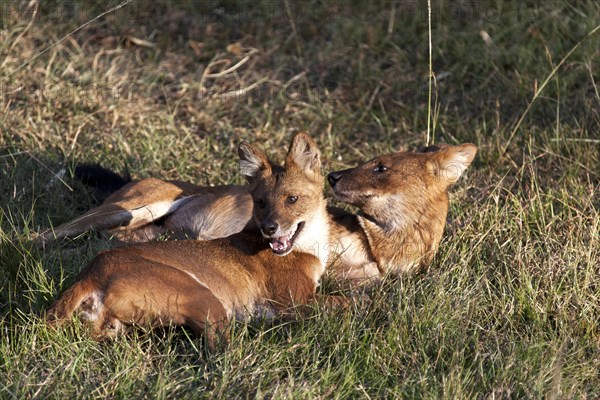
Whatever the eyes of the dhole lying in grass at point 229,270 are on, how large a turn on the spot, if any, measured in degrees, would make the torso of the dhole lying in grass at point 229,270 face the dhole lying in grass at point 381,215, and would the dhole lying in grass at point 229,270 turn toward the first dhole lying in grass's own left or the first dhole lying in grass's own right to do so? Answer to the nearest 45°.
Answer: approximately 45° to the first dhole lying in grass's own left

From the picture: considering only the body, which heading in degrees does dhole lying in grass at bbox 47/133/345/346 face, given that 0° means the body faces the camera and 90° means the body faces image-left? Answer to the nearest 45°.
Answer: approximately 270°
